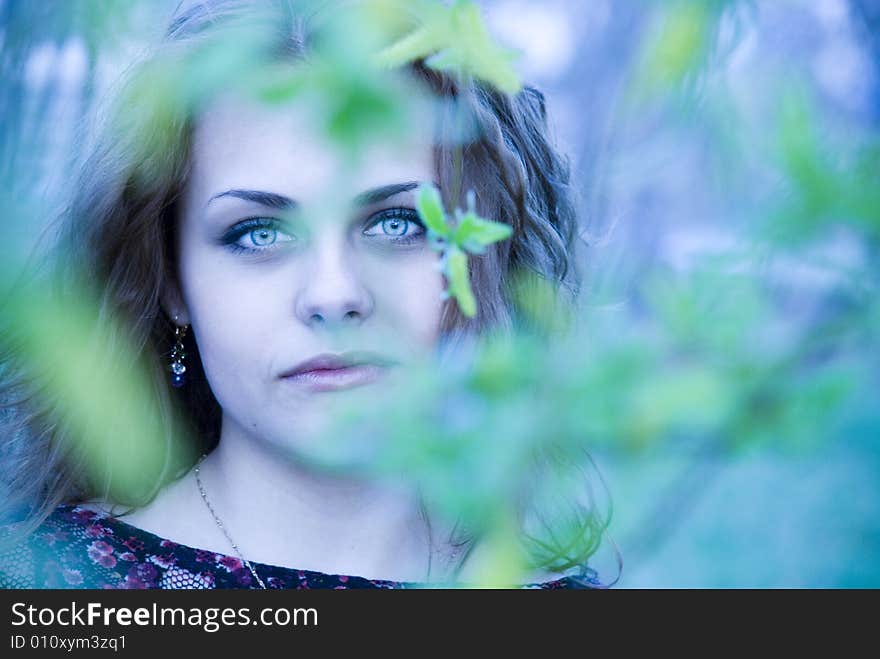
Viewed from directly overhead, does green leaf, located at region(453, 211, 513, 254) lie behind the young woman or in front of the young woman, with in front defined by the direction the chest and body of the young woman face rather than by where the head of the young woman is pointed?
in front

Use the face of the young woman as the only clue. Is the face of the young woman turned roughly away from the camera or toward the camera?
toward the camera

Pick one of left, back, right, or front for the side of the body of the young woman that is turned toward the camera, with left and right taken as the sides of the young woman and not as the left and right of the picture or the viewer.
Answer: front
